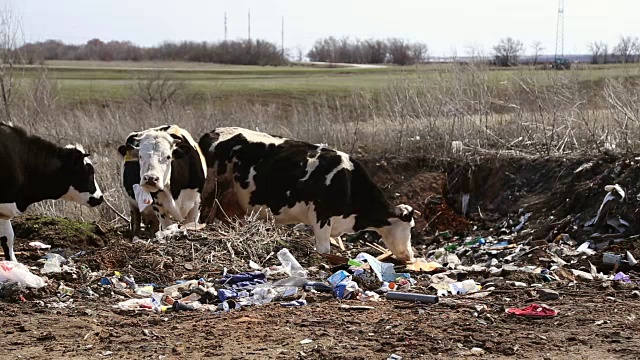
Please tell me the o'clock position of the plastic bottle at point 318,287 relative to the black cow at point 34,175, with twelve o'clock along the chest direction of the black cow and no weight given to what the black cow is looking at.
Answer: The plastic bottle is roughly at 2 o'clock from the black cow.

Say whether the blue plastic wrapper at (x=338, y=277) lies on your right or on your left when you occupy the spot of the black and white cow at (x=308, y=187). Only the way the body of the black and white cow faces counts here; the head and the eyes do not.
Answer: on your right

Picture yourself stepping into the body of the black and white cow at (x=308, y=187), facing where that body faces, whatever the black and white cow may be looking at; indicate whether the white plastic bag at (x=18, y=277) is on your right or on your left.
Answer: on your right

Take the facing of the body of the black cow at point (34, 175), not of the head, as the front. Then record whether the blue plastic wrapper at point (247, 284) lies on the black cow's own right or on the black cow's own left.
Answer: on the black cow's own right

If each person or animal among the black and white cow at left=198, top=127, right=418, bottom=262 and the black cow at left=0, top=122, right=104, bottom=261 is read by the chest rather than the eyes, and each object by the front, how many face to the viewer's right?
2

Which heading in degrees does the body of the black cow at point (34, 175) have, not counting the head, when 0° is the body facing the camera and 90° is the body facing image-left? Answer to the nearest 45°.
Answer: approximately 270°

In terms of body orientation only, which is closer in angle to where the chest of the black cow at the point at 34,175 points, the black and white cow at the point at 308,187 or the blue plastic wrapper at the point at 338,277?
the black and white cow

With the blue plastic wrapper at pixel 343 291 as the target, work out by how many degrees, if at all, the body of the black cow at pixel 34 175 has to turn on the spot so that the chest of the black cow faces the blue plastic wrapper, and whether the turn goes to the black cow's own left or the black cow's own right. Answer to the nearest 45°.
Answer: approximately 45° to the black cow's own right

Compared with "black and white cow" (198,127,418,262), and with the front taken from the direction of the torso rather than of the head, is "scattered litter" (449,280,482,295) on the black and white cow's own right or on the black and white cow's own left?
on the black and white cow's own right

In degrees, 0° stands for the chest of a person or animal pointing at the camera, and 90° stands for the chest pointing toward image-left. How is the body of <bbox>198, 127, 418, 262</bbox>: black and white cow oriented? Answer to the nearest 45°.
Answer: approximately 270°
